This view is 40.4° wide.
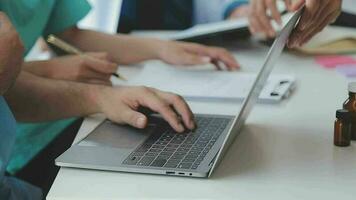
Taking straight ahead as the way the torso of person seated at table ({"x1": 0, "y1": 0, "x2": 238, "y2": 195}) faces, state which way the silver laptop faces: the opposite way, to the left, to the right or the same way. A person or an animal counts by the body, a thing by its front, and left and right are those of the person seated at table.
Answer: the opposite way

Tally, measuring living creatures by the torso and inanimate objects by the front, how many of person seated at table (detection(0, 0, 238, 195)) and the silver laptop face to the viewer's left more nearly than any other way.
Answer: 1

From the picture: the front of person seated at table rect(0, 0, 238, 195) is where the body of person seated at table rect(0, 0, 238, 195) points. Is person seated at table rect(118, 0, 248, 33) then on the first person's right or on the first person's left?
on the first person's left

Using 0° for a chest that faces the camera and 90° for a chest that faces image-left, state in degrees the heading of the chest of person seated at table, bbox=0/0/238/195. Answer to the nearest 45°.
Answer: approximately 270°

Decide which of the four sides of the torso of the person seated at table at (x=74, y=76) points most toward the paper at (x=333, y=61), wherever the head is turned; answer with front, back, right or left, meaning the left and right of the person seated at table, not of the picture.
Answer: front

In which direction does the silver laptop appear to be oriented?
to the viewer's left
